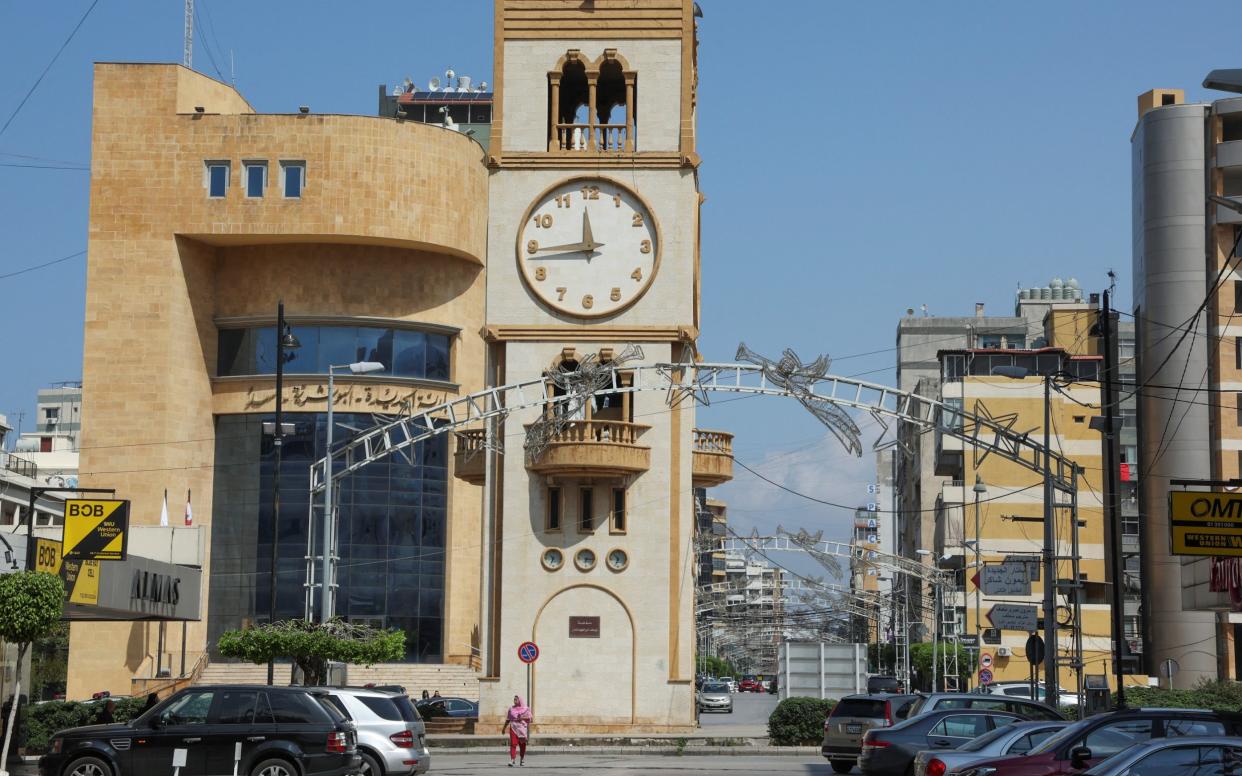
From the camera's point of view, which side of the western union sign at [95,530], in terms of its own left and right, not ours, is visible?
front

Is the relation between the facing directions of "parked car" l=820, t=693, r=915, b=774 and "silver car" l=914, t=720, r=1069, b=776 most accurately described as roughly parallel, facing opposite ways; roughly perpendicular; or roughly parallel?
roughly parallel

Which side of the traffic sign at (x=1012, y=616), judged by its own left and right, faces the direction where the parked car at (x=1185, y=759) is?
front

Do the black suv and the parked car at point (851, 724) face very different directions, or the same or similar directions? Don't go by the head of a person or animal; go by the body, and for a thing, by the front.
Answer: very different directions

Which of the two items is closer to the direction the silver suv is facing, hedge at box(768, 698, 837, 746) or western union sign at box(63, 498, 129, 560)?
the western union sign

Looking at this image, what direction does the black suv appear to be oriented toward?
to the viewer's left

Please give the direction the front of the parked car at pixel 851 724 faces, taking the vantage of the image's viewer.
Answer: facing away from the viewer and to the right of the viewer

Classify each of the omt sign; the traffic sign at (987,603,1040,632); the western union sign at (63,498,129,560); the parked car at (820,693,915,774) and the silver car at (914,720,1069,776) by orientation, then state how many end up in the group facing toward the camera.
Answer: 3

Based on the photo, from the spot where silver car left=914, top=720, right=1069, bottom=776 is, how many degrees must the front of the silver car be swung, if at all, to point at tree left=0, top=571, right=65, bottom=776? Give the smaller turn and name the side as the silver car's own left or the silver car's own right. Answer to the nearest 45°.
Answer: approximately 135° to the silver car's own left

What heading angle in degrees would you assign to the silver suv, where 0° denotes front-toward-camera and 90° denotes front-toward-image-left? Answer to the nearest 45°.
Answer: approximately 135°

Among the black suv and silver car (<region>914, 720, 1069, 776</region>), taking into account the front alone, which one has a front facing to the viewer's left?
the black suv

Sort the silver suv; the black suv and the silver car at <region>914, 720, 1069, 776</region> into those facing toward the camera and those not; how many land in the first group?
0

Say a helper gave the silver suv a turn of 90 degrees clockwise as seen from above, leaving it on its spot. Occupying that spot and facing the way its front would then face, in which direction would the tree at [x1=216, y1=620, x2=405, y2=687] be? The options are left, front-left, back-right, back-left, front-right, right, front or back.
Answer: front-left
